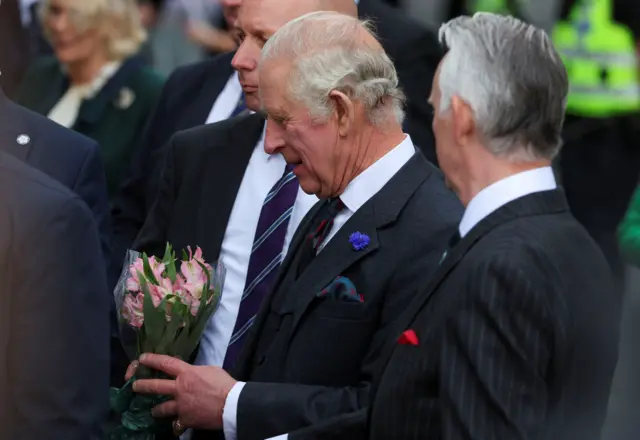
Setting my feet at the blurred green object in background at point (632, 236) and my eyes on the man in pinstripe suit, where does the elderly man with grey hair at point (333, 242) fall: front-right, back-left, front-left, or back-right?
front-right

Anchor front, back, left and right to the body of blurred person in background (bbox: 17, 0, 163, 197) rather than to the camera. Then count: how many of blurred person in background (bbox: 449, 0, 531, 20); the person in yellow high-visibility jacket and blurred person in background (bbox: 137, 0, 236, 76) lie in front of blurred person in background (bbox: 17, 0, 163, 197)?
0

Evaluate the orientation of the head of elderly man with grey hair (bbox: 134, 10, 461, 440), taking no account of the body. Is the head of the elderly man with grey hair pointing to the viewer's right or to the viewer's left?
to the viewer's left

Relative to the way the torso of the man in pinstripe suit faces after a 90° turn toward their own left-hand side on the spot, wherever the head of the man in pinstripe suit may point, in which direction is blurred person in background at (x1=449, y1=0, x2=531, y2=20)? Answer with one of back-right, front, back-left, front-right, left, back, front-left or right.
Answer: back

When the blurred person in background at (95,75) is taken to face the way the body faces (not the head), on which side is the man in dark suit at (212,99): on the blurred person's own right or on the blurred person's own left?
on the blurred person's own left

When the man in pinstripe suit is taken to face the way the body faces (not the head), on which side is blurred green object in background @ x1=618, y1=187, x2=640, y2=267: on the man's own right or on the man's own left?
on the man's own right

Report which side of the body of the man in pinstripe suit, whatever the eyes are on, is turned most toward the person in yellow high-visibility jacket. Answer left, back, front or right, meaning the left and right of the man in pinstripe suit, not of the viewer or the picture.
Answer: right

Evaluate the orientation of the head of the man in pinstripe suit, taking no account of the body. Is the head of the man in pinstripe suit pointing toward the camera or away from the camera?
away from the camera

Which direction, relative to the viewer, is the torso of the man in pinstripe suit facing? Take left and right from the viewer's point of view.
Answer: facing to the left of the viewer

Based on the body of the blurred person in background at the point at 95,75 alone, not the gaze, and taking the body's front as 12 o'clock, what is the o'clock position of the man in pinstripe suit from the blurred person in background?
The man in pinstripe suit is roughly at 10 o'clock from the blurred person in background.
